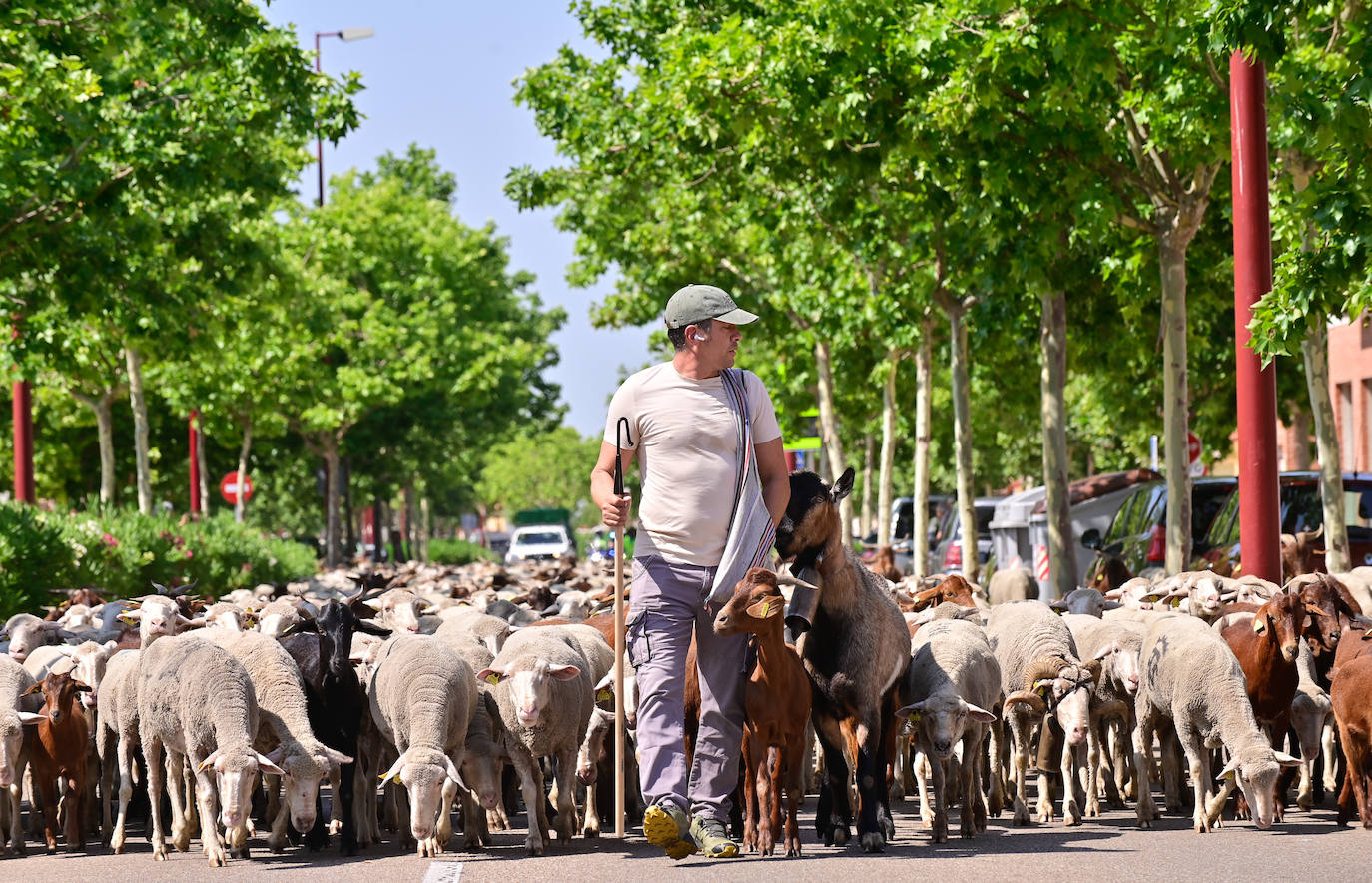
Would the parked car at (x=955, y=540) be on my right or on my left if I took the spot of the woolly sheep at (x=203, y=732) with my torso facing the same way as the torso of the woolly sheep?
on my left

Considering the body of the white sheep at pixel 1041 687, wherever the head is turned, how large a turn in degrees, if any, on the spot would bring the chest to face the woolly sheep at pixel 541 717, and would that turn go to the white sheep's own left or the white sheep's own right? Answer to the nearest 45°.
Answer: approximately 90° to the white sheep's own right

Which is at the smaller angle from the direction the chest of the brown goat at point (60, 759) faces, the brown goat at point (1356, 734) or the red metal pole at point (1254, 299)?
the brown goat

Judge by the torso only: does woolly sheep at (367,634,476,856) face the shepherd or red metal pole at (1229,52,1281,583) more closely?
the shepherd

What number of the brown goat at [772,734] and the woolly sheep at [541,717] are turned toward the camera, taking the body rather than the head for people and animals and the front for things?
2

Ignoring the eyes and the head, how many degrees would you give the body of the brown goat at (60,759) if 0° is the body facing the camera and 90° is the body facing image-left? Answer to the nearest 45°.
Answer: approximately 0°

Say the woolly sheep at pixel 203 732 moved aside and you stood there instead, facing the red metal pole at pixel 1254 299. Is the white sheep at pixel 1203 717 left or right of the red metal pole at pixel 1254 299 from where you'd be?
right

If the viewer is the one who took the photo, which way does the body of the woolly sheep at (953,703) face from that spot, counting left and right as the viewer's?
facing the viewer

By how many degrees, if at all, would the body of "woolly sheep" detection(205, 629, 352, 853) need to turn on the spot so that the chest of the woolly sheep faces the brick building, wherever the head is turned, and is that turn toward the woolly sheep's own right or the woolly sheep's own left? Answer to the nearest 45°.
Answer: approximately 90° to the woolly sheep's own left

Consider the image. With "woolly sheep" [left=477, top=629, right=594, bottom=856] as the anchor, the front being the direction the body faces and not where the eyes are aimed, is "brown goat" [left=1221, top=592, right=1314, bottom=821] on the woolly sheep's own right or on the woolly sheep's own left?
on the woolly sheep's own left

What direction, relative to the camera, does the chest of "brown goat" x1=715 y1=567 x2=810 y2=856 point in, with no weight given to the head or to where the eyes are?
toward the camera

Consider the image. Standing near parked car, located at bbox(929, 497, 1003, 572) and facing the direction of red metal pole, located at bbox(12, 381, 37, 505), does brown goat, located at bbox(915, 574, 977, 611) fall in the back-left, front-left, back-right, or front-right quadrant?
front-left

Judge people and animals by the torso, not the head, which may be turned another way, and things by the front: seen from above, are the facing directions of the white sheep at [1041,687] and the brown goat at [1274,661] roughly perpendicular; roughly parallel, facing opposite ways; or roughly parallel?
roughly parallel

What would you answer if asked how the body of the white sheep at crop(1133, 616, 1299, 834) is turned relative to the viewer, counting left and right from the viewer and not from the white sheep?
facing the viewer and to the right of the viewer
